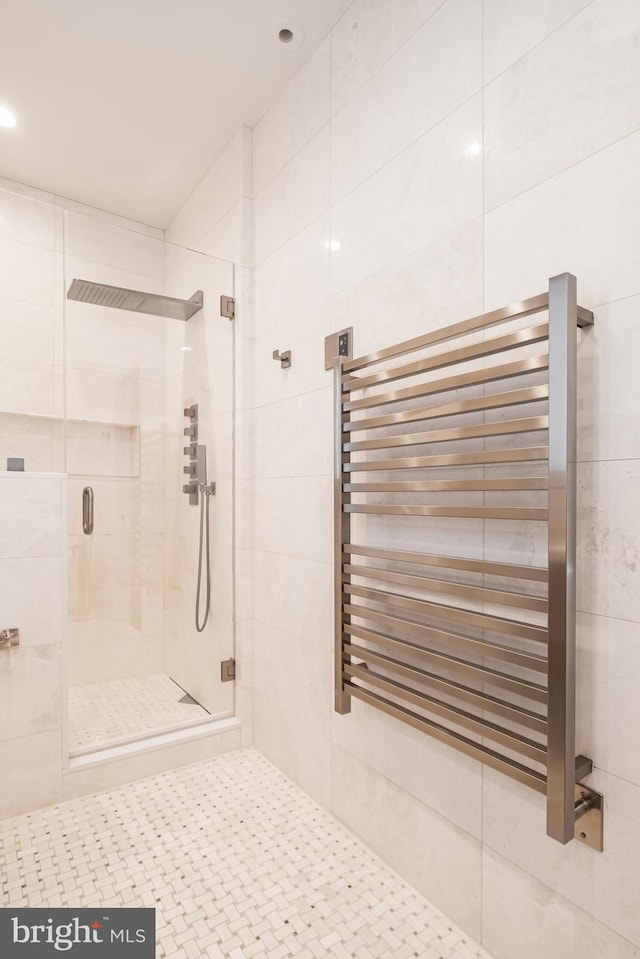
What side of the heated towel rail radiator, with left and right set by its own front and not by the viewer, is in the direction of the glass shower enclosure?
right

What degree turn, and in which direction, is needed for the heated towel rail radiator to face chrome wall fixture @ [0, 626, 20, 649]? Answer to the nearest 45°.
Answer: approximately 45° to its right

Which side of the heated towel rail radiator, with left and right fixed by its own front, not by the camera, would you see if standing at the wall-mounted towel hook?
right

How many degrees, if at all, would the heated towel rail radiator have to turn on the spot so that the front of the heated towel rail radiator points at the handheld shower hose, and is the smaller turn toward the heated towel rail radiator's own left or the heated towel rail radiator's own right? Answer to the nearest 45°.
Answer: approximately 90° to the heated towel rail radiator's own right

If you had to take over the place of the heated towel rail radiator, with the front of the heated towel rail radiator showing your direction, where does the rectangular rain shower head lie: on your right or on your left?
on your right

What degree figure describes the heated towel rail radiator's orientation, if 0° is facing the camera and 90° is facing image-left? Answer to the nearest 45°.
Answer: approximately 45°
